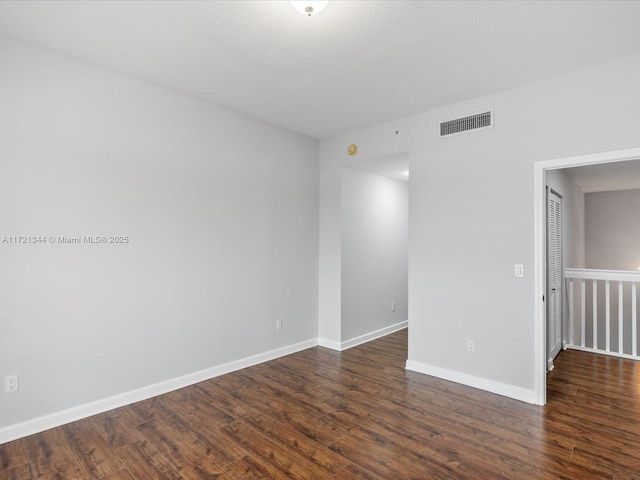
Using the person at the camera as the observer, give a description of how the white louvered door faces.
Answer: facing to the right of the viewer

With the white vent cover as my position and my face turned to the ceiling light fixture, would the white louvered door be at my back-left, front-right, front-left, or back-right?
back-left

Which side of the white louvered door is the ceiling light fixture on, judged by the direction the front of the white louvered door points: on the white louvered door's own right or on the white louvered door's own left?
on the white louvered door's own right

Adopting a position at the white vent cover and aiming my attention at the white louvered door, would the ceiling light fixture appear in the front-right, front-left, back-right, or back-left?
back-right
